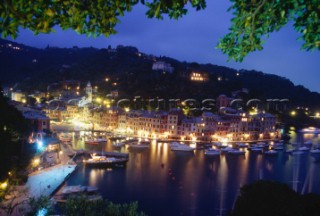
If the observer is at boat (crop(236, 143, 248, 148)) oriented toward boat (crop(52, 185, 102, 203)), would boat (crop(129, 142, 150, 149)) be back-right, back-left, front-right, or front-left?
front-right

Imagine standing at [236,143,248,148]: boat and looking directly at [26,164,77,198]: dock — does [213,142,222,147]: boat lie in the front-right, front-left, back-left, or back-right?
front-right

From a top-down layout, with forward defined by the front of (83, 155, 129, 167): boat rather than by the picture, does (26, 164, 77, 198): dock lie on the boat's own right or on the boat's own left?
on the boat's own right

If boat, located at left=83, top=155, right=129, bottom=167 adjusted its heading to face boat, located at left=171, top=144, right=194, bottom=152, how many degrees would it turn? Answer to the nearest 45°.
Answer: approximately 45° to its left

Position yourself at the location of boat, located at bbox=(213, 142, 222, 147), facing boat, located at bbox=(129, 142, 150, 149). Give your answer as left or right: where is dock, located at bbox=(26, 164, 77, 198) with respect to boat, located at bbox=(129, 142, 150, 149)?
left

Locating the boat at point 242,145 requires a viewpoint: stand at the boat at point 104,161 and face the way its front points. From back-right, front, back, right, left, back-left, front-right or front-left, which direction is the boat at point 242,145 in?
front-left

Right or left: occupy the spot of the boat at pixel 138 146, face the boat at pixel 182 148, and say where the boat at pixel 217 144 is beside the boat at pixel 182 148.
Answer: left

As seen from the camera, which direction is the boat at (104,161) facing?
to the viewer's right

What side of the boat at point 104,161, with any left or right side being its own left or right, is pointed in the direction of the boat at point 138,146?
left
